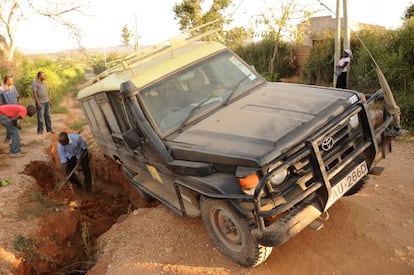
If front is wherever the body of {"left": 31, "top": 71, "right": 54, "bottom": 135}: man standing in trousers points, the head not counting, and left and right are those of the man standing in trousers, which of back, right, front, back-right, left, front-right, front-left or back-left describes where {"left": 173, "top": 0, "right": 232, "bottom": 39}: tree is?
left

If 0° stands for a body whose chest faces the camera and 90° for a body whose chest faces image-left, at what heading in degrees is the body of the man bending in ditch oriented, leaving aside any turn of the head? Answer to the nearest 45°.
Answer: approximately 45°

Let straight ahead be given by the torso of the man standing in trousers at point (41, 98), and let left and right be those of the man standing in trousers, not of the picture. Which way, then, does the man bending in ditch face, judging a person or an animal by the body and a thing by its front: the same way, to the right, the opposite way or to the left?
to the right

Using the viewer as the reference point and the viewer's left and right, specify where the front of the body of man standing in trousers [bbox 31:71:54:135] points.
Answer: facing the viewer and to the right of the viewer

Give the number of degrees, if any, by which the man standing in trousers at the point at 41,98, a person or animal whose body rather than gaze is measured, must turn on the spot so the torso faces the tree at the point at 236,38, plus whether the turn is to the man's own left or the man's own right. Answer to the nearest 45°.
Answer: approximately 90° to the man's own left

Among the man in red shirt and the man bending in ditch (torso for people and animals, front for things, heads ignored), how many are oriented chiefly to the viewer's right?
1

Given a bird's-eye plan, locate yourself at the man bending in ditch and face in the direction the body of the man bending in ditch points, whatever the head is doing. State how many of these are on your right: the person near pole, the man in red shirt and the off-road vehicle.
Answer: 1

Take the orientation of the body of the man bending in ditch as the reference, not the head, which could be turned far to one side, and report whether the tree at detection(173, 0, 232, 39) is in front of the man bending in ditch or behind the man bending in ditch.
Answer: behind

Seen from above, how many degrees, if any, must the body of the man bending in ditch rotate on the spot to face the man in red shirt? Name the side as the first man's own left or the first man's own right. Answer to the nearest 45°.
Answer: approximately 90° to the first man's own right

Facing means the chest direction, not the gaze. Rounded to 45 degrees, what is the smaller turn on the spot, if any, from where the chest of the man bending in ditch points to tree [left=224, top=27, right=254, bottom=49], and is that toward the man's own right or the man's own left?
approximately 180°

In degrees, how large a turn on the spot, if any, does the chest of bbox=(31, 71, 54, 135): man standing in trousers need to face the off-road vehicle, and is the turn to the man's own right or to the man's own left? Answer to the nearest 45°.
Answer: approximately 45° to the man's own right

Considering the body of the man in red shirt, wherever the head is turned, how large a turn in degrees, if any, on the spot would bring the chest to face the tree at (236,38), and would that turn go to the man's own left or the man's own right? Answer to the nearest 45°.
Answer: approximately 45° to the man's own left

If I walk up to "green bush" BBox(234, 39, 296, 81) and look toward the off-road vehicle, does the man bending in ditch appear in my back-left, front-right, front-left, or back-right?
front-right

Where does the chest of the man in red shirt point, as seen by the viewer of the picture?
to the viewer's right
